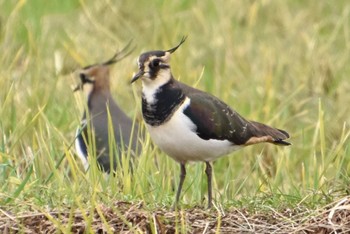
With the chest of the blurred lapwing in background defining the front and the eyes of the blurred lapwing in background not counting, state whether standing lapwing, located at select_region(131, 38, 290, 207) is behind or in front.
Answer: behind
